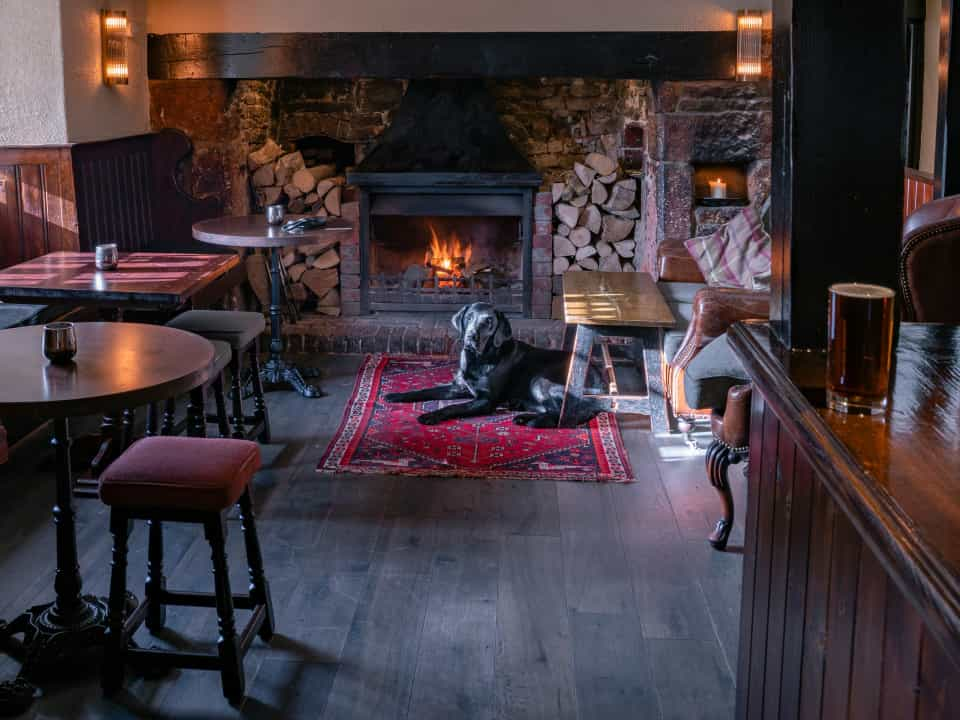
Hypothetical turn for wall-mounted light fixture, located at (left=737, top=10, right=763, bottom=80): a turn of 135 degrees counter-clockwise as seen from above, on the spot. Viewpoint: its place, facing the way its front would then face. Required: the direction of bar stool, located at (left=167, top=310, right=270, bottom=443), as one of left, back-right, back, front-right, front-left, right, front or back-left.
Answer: back

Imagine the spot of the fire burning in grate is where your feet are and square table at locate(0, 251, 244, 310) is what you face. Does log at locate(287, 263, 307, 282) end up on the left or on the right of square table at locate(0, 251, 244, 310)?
right

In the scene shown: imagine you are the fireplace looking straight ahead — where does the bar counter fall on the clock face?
The bar counter is roughly at 12 o'clock from the fireplace.

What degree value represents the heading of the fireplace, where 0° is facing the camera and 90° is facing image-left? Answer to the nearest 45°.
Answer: approximately 0°

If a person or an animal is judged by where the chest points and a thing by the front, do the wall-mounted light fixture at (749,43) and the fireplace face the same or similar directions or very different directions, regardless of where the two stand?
same or similar directions

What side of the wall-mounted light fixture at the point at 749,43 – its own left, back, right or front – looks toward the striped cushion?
front

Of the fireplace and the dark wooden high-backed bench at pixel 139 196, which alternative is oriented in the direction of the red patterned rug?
the fireplace

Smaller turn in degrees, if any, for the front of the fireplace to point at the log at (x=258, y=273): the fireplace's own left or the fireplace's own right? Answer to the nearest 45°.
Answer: approximately 90° to the fireplace's own right

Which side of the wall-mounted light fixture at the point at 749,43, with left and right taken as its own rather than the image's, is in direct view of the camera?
front

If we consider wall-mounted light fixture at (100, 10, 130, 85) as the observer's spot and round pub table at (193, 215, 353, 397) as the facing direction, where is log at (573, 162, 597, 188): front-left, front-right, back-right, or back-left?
front-left

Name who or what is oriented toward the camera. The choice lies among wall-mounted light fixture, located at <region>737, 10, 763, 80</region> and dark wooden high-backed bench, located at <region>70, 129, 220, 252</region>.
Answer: the wall-mounted light fixture

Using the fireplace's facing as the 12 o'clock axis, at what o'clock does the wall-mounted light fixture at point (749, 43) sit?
The wall-mounted light fixture is roughly at 10 o'clock from the fireplace.

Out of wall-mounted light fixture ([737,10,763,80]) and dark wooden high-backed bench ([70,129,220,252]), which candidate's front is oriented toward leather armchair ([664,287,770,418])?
the wall-mounted light fixture

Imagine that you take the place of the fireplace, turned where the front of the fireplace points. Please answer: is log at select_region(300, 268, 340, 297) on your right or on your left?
on your right
